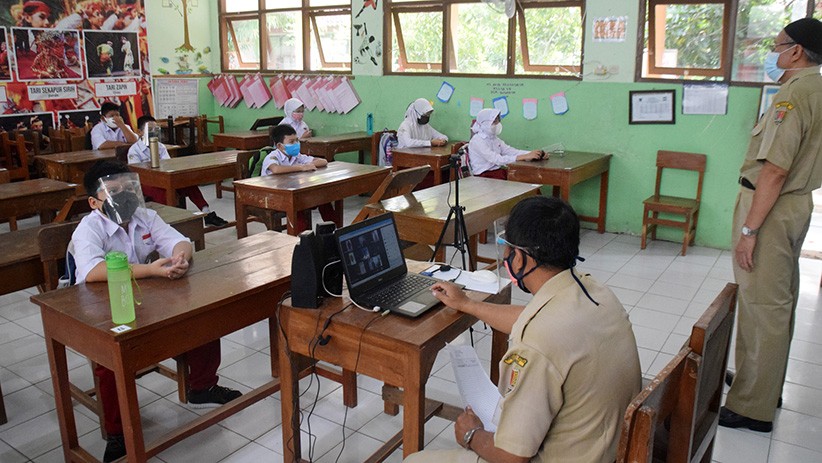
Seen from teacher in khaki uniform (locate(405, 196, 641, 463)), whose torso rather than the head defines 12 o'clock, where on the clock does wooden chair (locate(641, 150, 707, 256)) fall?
The wooden chair is roughly at 2 o'clock from the teacher in khaki uniform.

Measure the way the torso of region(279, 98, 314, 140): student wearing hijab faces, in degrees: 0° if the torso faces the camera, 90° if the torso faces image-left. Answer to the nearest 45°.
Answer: approximately 315°

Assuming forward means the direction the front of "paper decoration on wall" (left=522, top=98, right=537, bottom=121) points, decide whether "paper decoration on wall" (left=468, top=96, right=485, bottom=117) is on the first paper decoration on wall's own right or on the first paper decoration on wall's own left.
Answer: on the first paper decoration on wall's own right

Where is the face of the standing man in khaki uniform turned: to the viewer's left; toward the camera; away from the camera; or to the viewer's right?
to the viewer's left

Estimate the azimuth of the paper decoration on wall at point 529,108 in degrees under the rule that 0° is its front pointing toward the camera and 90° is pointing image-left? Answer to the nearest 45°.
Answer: approximately 0°

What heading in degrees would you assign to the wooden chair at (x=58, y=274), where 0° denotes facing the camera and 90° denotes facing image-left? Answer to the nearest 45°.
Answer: approximately 315°

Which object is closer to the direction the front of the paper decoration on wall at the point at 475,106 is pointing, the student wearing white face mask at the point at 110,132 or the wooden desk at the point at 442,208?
the wooden desk

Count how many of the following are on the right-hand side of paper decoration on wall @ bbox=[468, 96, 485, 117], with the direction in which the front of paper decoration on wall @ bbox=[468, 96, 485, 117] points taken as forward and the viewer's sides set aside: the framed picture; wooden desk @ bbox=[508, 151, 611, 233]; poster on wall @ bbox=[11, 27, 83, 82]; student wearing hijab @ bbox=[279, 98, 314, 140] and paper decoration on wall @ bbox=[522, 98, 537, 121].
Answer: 2

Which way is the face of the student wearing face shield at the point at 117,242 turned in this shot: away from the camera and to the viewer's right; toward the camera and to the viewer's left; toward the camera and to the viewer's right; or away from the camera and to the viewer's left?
toward the camera and to the viewer's right

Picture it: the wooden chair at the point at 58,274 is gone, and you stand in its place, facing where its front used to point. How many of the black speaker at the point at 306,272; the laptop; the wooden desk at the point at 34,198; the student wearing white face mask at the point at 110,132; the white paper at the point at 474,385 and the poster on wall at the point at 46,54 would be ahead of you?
3

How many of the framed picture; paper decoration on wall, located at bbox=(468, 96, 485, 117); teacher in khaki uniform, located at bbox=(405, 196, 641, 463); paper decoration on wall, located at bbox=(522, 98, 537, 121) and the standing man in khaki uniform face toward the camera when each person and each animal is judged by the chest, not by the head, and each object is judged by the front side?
3

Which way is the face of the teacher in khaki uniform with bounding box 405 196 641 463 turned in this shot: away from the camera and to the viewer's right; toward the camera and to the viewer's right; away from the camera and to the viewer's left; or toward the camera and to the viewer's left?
away from the camera and to the viewer's left

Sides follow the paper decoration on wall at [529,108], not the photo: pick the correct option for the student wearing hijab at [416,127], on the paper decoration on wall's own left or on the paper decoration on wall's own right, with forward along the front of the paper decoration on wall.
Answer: on the paper decoration on wall's own right

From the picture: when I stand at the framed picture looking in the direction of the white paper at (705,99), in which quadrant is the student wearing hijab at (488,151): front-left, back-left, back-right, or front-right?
back-right
